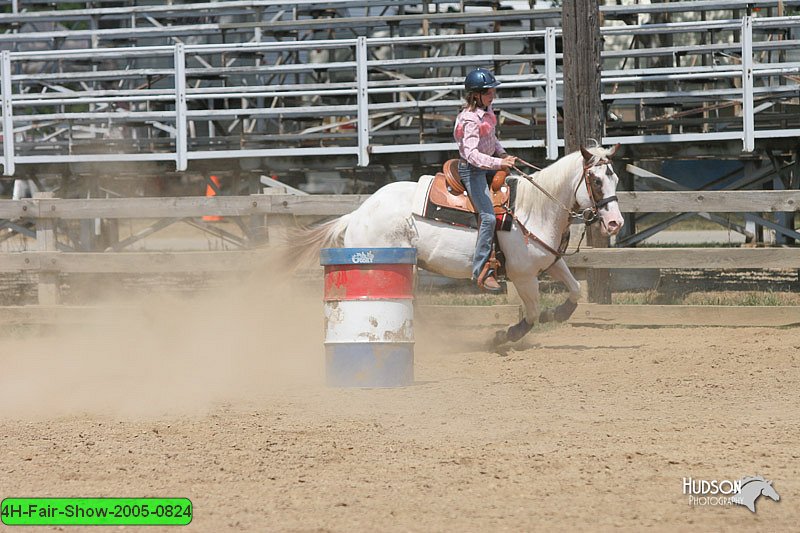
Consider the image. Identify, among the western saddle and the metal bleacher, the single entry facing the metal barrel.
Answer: the metal bleacher

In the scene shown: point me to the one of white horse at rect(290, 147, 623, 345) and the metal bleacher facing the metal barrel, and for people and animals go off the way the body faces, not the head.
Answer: the metal bleacher

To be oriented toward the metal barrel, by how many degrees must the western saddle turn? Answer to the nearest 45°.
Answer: approximately 90° to its right

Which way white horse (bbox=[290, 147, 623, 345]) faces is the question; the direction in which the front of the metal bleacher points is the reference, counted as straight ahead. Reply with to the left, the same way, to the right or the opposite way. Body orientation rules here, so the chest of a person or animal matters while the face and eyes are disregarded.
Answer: to the left

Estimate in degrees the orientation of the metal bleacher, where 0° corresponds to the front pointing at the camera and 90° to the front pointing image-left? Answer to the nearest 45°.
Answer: approximately 0°

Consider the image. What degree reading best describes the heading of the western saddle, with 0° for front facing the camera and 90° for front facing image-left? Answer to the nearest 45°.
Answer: approximately 270°

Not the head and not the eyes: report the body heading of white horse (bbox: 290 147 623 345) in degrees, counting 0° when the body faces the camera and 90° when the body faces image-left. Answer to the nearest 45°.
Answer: approximately 270°

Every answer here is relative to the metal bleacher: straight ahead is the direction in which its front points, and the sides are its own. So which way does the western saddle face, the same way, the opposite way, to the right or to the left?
to the left

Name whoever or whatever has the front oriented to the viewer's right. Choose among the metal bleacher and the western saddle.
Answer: the western saddle

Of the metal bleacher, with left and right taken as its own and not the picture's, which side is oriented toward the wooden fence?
front

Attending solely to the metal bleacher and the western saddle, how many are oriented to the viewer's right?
1

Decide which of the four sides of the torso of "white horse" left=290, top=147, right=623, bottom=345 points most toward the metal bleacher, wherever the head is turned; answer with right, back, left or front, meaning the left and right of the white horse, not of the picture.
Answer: left
